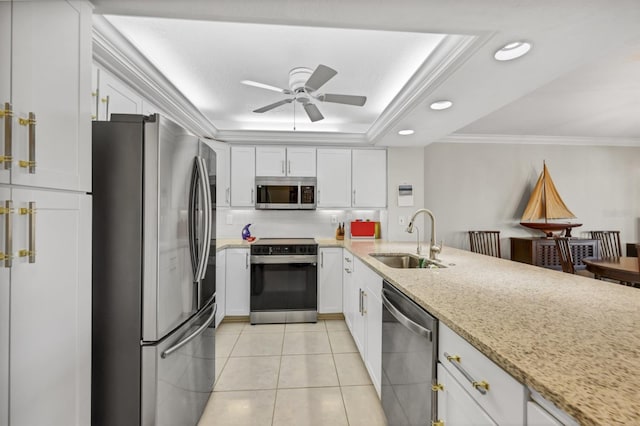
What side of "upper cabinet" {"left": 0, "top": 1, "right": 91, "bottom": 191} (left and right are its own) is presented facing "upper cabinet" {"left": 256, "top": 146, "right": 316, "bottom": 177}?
left

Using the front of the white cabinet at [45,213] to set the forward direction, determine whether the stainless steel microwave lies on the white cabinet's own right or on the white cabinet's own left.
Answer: on the white cabinet's own left

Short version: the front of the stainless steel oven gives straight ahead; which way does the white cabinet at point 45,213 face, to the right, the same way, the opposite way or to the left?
to the left

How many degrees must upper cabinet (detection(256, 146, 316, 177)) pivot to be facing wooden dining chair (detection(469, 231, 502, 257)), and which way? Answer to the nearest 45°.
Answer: approximately 90° to its left

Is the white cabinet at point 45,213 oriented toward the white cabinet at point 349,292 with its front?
no

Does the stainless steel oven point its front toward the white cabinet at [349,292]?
no

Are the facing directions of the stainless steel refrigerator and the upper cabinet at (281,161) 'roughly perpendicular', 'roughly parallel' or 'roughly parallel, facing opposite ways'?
roughly perpendicular

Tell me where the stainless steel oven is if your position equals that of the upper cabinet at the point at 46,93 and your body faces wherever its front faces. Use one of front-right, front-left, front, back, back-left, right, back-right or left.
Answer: left

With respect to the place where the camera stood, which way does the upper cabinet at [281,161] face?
facing the viewer

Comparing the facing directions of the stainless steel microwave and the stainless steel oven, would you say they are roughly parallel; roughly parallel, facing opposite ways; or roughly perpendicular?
roughly parallel

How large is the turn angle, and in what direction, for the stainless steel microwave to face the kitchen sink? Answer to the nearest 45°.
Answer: approximately 45° to its left

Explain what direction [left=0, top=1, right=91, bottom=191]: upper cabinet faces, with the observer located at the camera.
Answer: facing the viewer and to the right of the viewer

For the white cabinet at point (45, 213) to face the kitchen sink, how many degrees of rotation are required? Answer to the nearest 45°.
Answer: approximately 45° to its left

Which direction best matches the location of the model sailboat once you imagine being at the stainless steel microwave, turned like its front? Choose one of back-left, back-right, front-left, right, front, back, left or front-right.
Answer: left

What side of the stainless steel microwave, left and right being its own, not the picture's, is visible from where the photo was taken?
front

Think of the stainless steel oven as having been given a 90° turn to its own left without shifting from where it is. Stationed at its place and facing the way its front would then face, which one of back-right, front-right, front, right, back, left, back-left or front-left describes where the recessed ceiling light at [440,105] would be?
front-right

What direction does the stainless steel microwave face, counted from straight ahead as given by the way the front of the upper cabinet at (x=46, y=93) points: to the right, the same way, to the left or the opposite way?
to the right
